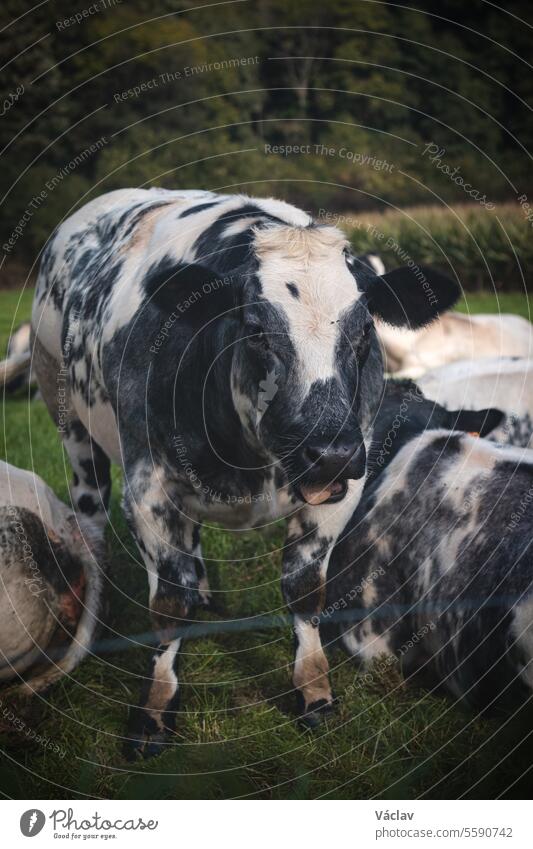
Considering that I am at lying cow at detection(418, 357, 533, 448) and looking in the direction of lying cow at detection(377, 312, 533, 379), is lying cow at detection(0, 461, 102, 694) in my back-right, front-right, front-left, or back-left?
back-left

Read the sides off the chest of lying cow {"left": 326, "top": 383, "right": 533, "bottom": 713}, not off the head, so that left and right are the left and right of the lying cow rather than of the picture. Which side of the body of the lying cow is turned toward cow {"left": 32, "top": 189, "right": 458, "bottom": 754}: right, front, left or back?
left

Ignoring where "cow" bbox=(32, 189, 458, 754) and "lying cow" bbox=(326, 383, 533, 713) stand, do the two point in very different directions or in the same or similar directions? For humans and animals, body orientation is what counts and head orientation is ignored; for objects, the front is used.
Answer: very different directions

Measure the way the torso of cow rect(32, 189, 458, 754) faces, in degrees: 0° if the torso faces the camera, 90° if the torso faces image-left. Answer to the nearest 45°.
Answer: approximately 315°

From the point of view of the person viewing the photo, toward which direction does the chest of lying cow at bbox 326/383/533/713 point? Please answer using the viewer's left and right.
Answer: facing away from the viewer and to the left of the viewer
